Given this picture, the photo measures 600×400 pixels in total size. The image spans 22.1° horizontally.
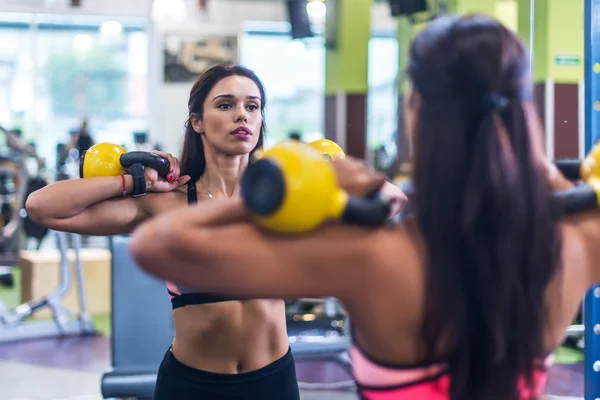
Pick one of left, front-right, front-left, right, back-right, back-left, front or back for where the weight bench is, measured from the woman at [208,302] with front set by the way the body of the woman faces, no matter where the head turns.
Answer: back

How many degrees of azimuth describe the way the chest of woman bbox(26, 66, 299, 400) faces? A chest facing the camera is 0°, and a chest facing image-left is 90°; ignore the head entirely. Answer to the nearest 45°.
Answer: approximately 0°

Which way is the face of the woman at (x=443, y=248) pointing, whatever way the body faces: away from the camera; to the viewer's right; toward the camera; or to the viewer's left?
away from the camera

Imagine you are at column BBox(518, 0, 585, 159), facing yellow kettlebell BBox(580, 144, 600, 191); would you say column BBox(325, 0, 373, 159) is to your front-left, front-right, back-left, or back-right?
back-right

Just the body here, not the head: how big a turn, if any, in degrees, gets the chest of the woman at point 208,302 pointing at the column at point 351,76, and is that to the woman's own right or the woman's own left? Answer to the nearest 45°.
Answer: approximately 180°
